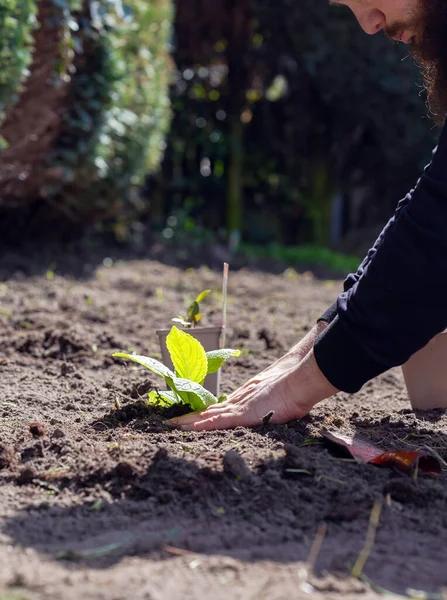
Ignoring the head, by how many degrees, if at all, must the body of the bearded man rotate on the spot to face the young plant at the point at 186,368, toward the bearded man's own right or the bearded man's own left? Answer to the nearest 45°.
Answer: approximately 45° to the bearded man's own right

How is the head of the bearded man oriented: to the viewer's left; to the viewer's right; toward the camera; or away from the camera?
to the viewer's left

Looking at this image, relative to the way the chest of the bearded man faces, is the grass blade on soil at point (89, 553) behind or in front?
in front

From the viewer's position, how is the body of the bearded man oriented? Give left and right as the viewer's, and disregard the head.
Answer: facing to the left of the viewer
